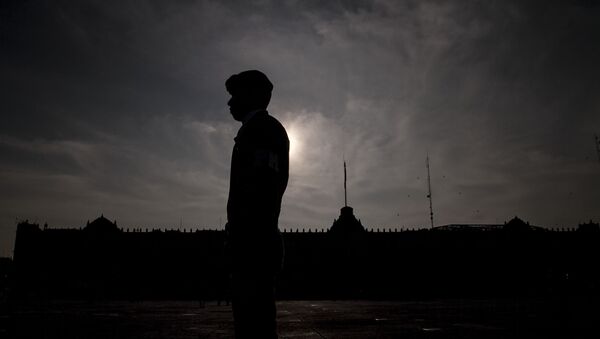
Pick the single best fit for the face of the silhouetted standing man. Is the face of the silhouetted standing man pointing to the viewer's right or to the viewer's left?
to the viewer's left

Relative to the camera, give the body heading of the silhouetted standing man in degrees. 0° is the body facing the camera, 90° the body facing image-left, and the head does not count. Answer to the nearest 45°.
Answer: approximately 90°
